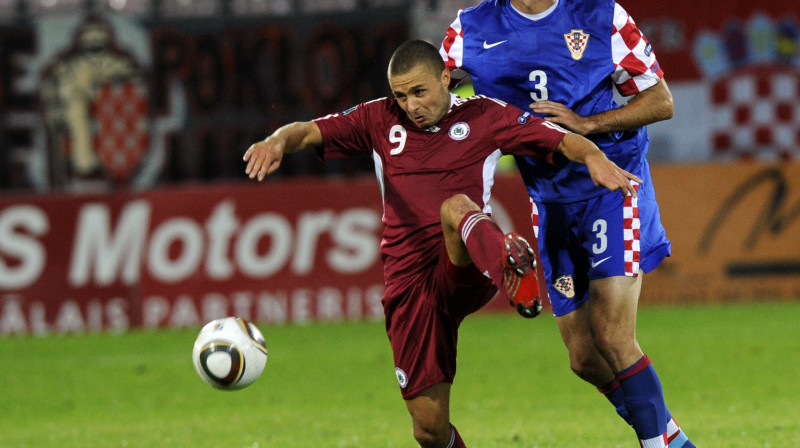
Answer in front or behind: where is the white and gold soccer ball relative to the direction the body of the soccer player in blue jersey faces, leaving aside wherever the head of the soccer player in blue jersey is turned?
in front

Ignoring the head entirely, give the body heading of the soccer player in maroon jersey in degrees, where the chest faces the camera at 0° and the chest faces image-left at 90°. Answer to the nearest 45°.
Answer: approximately 0°

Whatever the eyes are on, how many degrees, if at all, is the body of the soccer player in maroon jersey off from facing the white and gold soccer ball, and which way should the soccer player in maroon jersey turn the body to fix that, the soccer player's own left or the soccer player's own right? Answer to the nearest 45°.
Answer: approximately 45° to the soccer player's own right

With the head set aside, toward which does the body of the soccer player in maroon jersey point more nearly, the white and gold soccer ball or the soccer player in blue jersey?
the white and gold soccer ball

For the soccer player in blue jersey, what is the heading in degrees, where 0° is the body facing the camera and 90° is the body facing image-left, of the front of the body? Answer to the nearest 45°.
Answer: approximately 45°

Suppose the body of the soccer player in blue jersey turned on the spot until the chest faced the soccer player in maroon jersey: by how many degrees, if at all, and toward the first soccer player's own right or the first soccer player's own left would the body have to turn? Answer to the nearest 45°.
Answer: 0° — they already face them

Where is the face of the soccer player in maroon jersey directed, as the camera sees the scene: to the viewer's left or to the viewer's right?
to the viewer's left

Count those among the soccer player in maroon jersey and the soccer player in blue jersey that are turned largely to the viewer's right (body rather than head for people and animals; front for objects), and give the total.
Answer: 0
